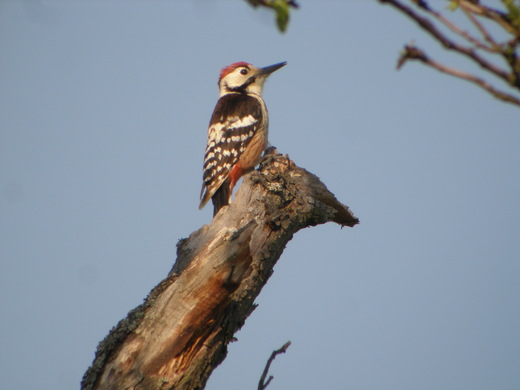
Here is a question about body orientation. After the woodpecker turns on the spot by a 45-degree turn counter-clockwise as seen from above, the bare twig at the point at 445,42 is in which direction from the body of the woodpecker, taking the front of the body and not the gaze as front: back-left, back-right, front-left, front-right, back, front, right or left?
back-right

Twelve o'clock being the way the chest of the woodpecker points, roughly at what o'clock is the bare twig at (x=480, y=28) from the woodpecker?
The bare twig is roughly at 3 o'clock from the woodpecker.
